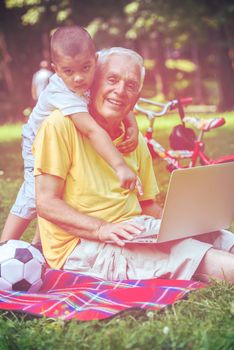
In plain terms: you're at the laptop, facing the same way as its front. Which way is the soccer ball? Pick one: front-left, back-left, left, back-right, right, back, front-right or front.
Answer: front-left

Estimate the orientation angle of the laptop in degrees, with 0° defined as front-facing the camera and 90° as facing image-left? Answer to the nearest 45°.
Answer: approximately 135°

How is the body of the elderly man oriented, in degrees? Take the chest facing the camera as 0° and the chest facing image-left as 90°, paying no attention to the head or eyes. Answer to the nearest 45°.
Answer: approximately 315°

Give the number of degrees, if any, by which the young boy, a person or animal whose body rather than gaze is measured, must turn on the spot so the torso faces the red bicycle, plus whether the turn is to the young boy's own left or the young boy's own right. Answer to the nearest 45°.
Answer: approximately 90° to the young boy's own left

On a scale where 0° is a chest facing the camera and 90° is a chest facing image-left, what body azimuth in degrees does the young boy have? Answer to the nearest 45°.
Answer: approximately 315°
